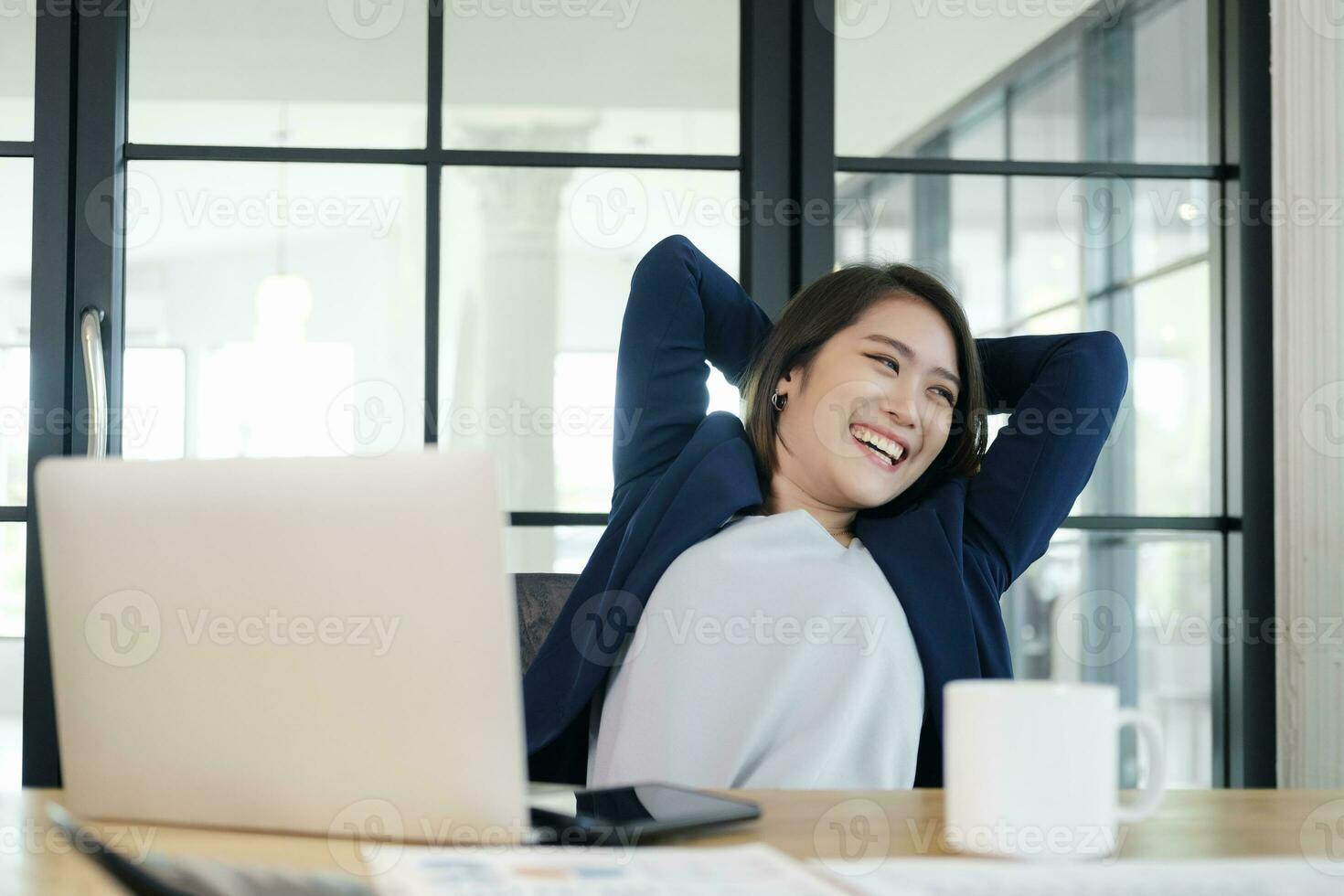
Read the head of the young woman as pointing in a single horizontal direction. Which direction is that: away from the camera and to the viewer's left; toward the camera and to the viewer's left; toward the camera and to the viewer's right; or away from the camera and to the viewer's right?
toward the camera and to the viewer's right

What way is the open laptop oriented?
away from the camera
